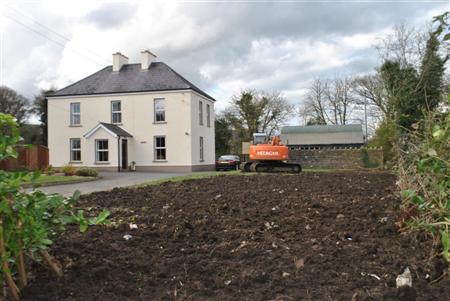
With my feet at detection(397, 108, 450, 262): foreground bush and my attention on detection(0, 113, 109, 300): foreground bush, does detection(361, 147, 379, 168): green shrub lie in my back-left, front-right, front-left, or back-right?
back-right

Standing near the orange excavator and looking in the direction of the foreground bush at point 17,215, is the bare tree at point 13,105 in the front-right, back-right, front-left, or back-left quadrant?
back-right

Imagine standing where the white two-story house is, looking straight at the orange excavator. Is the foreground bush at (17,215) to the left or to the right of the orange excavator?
right

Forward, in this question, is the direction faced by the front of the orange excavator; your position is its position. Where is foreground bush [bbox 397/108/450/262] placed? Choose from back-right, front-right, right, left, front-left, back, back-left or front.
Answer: back

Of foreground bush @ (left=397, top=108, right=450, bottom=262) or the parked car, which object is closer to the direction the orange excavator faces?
the parked car

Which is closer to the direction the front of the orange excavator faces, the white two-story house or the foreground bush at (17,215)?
the white two-story house
